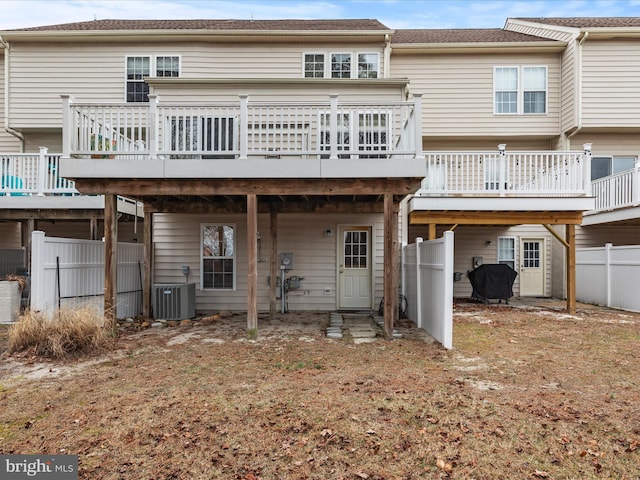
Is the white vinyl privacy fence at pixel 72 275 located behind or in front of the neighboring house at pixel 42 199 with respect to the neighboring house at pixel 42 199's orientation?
behind

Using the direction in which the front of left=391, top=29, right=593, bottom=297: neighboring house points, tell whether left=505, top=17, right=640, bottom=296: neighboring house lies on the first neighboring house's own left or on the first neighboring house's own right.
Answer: on the first neighboring house's own right

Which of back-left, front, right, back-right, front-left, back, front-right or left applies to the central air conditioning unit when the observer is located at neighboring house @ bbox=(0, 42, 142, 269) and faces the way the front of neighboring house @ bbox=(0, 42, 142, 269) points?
back-right

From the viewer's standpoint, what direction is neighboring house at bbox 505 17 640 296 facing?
away from the camera

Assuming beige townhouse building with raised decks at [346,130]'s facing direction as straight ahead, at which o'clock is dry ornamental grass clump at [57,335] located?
The dry ornamental grass clump is roughly at 7 o'clock from the beige townhouse building with raised decks.

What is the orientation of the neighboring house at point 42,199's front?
away from the camera

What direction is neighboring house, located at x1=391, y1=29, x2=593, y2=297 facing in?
away from the camera

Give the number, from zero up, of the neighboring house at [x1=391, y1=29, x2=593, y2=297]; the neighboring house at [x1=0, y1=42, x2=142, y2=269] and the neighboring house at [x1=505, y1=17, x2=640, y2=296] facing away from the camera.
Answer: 3

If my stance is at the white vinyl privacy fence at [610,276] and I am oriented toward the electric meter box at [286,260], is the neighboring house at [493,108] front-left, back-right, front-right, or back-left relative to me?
front-right

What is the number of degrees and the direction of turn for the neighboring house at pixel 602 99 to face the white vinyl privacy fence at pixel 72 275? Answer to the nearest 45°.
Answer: approximately 135° to its left

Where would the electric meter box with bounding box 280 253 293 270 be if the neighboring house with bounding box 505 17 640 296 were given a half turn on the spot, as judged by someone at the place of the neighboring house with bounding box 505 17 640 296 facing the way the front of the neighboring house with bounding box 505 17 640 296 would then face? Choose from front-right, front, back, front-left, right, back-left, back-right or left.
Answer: front-right

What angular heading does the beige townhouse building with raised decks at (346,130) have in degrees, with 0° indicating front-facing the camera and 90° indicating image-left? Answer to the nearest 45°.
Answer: approximately 180°
